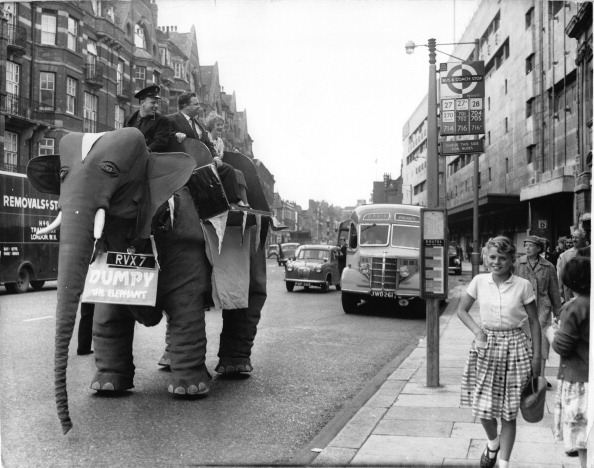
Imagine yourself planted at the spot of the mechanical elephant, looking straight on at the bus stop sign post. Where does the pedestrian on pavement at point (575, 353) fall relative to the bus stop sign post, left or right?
right

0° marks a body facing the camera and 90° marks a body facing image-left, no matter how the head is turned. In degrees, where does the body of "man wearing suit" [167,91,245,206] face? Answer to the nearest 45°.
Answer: approximately 315°

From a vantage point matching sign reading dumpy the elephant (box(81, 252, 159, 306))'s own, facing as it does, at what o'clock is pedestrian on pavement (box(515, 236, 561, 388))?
The pedestrian on pavement is roughly at 9 o'clock from the sign reading dumpy the elephant.

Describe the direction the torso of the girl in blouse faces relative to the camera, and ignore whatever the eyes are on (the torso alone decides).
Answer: toward the camera

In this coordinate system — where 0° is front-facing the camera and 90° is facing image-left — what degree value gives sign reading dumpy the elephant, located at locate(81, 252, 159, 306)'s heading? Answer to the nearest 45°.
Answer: approximately 0°

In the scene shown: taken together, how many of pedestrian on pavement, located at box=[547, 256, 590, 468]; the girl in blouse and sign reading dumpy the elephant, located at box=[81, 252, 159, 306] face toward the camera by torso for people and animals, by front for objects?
2

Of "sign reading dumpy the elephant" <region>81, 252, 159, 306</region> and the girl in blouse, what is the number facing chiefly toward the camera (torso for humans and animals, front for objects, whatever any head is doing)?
2

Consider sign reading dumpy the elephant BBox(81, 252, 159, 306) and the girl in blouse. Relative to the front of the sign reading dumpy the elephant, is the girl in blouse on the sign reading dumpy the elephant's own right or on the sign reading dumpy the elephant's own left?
on the sign reading dumpy the elephant's own left

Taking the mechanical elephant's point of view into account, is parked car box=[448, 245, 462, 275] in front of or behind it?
behind

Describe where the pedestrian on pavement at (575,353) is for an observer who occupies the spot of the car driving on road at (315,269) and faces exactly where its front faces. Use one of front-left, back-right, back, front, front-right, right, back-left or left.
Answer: front-left

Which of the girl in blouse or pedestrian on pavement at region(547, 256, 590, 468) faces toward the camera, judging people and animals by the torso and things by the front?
the girl in blouse

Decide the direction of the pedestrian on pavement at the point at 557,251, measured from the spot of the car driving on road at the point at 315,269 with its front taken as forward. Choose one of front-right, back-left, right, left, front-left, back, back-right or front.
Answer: front-left

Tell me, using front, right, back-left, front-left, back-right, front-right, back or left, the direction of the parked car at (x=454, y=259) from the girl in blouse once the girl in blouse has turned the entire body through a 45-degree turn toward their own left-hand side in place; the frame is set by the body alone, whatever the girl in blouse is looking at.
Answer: back-left

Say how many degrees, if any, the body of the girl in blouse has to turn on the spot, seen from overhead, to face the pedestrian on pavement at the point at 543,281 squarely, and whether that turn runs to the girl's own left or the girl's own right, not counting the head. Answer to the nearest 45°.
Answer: approximately 180°

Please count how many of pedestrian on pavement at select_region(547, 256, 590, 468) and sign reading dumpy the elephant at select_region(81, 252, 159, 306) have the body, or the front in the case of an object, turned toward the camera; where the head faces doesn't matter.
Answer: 1

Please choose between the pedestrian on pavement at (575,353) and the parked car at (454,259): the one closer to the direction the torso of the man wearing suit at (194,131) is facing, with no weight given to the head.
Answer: the pedestrian on pavement
